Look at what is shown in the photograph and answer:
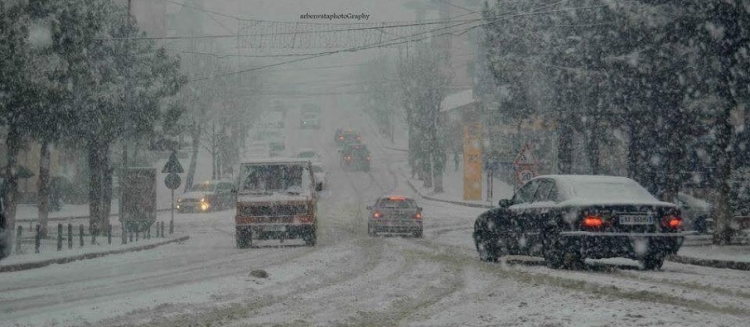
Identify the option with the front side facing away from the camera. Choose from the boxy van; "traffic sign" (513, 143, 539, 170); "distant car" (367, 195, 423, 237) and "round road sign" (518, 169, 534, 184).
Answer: the distant car

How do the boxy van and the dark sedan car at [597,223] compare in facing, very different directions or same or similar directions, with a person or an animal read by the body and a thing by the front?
very different directions

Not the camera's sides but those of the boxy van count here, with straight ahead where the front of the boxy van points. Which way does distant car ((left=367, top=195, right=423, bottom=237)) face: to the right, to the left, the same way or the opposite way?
the opposite way

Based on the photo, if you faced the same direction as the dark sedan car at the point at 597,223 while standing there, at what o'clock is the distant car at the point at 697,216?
The distant car is roughly at 2 o'clock from the dark sedan car.

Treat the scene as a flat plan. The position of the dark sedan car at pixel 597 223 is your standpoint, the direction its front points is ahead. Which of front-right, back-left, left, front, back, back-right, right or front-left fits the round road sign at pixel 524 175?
front-right

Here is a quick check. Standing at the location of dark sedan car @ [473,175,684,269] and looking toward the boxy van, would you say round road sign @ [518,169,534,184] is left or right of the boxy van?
right

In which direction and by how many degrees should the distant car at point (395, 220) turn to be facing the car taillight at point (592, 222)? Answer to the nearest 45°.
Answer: approximately 180°

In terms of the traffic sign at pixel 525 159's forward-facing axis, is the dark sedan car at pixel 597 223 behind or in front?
in front

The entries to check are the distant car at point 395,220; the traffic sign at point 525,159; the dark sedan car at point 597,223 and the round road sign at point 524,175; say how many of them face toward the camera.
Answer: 2

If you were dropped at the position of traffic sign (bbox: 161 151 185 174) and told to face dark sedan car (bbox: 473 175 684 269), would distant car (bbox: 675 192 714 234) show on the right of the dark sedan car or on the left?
left

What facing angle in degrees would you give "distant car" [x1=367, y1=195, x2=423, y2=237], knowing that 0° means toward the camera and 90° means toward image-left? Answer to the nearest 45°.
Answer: approximately 180°

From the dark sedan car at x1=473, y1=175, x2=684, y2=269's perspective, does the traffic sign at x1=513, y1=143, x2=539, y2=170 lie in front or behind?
in front
